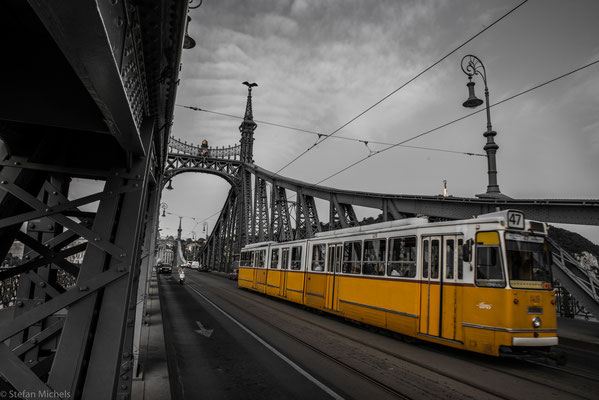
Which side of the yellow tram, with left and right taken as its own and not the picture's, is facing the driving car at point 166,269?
back

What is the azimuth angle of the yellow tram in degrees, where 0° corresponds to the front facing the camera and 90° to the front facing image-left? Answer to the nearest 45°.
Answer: approximately 315°
